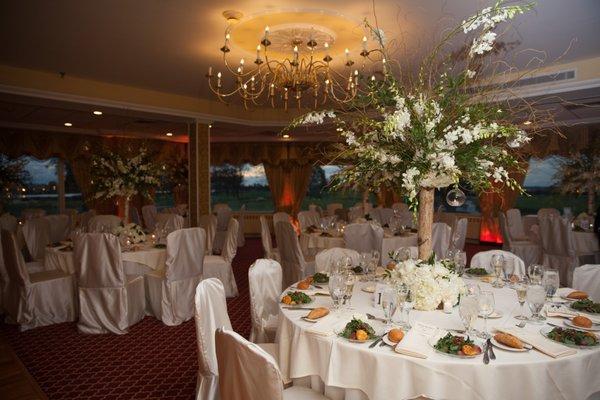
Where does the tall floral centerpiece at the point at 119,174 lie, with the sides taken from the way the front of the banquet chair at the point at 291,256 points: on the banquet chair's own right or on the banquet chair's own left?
on the banquet chair's own left

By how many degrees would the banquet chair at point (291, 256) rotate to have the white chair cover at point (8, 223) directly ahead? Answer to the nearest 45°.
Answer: approximately 135° to its left

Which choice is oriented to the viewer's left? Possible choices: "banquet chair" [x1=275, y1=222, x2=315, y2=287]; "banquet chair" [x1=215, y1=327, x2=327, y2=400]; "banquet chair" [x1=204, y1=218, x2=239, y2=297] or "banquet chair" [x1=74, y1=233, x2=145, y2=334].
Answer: "banquet chair" [x1=204, y1=218, x2=239, y2=297]

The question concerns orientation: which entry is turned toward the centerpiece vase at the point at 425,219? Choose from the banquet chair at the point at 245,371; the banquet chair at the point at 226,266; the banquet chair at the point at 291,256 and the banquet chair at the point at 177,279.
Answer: the banquet chair at the point at 245,371

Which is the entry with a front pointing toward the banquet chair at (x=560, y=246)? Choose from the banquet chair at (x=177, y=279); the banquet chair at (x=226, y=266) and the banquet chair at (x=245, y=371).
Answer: the banquet chair at (x=245, y=371)

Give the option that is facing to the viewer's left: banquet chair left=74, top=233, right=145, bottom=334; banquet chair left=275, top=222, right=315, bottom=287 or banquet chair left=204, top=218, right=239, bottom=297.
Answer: banquet chair left=204, top=218, right=239, bottom=297

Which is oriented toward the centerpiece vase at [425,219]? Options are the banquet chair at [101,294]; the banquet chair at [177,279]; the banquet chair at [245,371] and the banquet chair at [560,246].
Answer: the banquet chair at [245,371]

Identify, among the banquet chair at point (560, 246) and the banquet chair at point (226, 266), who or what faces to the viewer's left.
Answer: the banquet chair at point (226, 266)

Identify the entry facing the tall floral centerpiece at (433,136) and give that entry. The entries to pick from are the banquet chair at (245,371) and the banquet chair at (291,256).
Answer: the banquet chair at (245,371)

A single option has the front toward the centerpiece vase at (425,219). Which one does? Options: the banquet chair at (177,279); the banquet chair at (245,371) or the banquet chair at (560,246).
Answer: the banquet chair at (245,371)

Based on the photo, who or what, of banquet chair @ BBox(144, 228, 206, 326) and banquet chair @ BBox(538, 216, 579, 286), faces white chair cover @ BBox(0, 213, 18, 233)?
banquet chair @ BBox(144, 228, 206, 326)

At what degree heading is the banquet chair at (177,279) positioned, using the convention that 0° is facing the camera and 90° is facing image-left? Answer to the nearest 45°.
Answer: approximately 135°

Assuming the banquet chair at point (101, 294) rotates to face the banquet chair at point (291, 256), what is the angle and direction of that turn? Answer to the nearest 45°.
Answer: approximately 45° to its right
